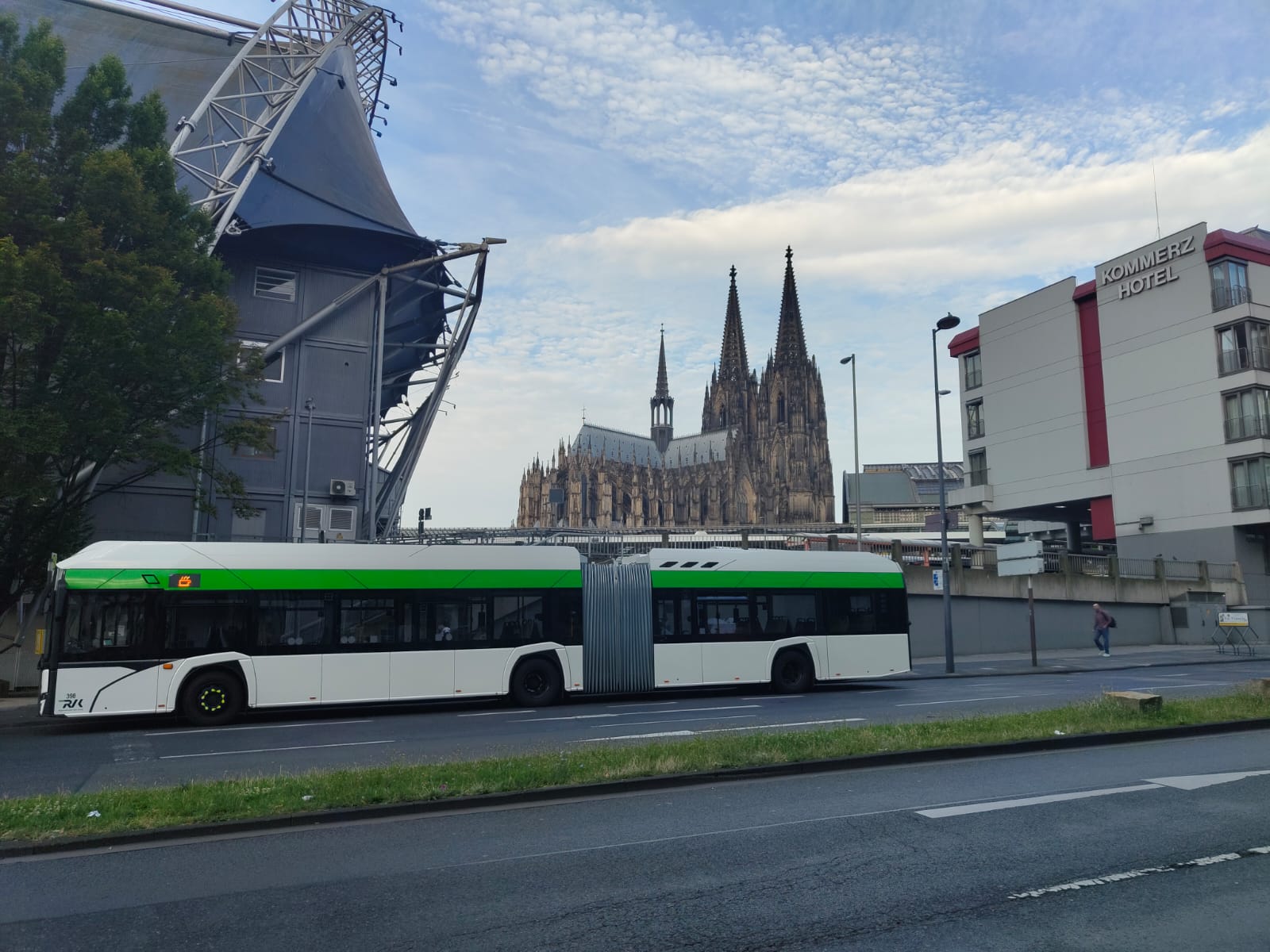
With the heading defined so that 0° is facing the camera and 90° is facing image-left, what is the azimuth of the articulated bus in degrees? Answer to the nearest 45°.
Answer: approximately 90°

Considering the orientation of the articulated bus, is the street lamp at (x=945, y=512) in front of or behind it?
behind

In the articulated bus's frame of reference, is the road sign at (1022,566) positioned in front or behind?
behind

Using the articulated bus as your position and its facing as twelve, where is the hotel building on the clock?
The hotel building is roughly at 5 o'clock from the articulated bus.

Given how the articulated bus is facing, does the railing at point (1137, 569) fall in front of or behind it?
behind

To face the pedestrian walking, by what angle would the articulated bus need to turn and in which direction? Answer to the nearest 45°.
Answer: approximately 135° to its right

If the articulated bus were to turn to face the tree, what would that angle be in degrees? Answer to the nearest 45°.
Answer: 0° — it already faces it

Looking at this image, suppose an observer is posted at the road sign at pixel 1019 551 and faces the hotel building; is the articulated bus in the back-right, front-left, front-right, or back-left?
back-left
